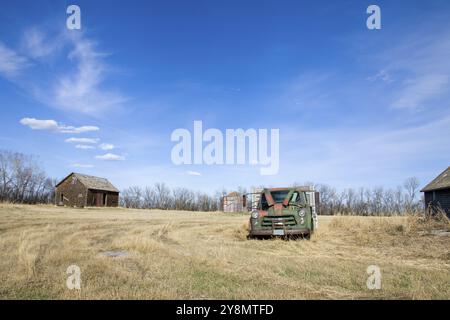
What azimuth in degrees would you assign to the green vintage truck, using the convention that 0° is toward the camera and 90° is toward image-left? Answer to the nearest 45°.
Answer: approximately 0°

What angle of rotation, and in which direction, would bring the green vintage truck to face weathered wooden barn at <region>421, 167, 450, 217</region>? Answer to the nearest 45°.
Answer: approximately 135° to its left
